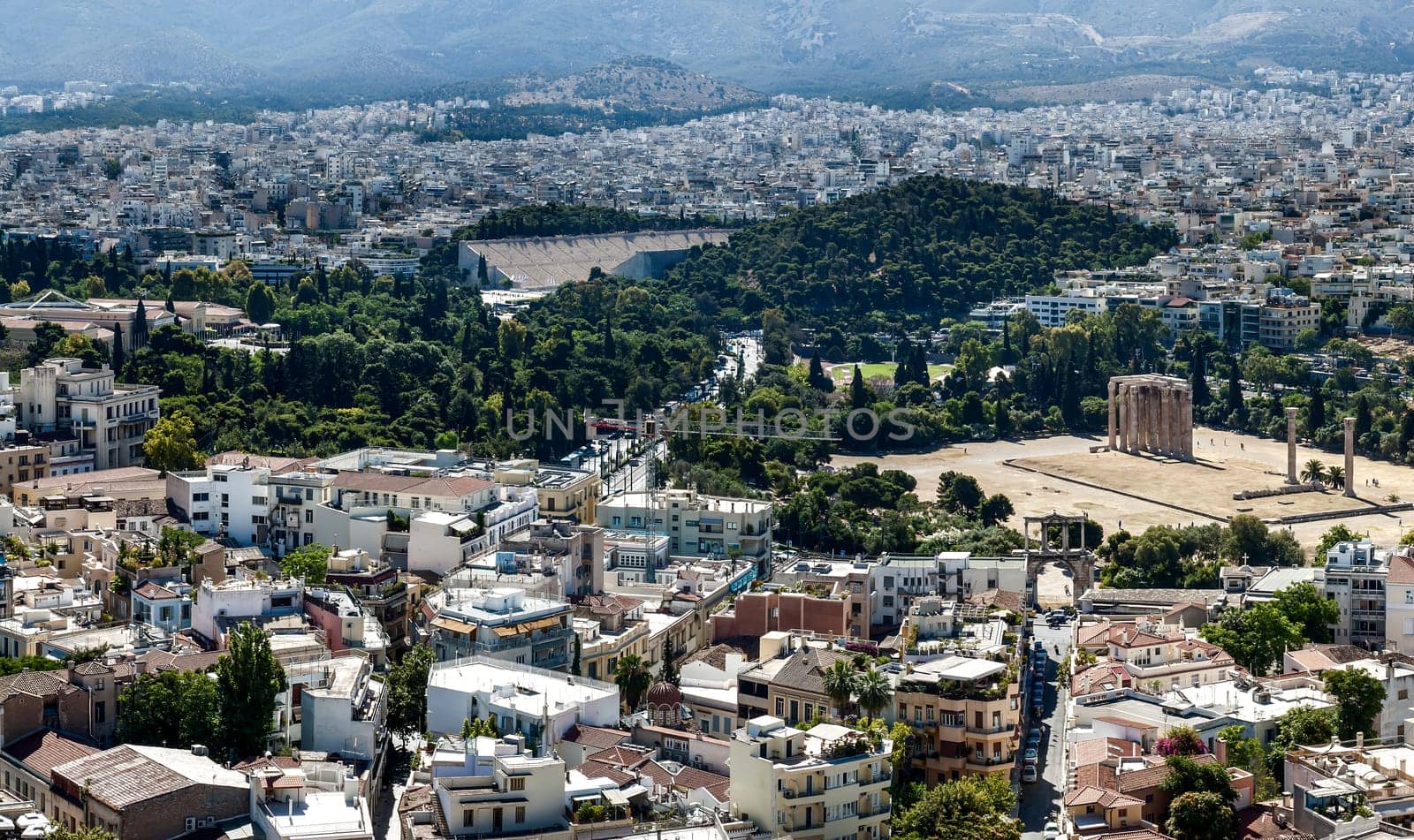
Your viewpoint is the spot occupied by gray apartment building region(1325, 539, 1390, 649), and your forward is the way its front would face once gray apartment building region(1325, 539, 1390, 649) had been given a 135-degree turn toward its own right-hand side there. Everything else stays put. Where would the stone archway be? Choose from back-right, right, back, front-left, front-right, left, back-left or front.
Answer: front

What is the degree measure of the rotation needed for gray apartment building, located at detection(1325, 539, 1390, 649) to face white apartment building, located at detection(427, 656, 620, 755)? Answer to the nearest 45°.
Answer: approximately 45° to its right

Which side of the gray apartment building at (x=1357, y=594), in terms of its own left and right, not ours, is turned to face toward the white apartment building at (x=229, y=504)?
right

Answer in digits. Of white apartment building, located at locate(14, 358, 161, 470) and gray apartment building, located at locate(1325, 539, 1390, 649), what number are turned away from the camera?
0

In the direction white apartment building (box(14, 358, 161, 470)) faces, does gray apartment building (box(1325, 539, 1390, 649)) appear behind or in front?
in front

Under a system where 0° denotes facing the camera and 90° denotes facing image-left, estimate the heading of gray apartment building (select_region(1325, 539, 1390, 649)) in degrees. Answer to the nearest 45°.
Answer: approximately 0°

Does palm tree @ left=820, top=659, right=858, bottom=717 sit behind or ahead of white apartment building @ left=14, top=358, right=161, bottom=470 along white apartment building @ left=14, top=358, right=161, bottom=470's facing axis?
ahead

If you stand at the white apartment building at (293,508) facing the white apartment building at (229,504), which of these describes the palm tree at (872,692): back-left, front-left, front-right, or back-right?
back-left

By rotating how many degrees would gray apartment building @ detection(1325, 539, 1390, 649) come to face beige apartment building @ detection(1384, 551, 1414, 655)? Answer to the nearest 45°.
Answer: approximately 45° to its left
